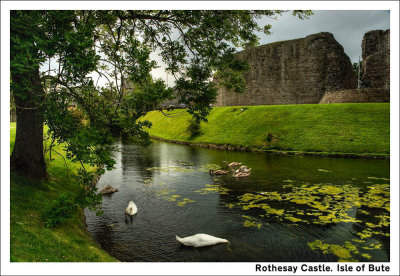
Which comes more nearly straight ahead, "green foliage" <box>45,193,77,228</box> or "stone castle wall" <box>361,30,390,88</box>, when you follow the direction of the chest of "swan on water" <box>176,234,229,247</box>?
the stone castle wall

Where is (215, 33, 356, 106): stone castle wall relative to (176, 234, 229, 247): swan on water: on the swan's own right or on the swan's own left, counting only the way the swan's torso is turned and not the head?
on the swan's own left

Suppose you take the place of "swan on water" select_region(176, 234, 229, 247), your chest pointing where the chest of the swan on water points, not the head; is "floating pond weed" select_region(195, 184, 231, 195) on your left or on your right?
on your left

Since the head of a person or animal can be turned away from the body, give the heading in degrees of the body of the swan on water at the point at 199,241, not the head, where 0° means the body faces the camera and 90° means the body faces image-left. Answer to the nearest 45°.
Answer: approximately 270°

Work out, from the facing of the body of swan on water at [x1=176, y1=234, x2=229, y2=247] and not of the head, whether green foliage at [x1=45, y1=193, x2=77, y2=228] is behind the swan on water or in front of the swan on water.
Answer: behind

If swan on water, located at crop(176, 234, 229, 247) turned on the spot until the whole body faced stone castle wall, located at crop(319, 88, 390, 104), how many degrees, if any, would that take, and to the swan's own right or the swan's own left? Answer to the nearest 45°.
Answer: approximately 45° to the swan's own left
